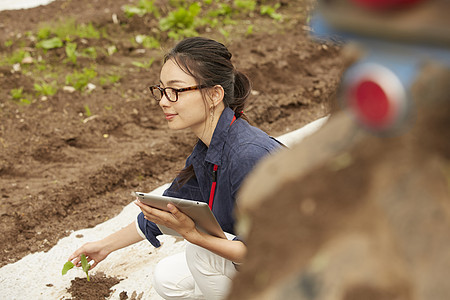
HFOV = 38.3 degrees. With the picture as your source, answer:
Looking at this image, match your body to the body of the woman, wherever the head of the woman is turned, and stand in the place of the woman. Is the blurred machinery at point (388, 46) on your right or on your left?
on your left

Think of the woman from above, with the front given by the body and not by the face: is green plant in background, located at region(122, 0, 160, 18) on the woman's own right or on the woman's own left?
on the woman's own right

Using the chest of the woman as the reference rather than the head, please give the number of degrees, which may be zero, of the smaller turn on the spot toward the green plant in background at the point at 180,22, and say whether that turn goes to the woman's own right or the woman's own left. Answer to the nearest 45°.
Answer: approximately 135° to the woman's own right

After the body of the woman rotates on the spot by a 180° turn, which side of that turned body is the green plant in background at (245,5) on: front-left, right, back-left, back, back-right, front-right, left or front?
front-left

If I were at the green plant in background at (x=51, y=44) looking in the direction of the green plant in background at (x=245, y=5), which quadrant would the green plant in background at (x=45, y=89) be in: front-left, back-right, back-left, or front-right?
back-right

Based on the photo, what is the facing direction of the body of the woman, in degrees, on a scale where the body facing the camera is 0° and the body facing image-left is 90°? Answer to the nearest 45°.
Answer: approximately 45°

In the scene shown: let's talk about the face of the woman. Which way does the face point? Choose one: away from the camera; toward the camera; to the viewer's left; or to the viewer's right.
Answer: to the viewer's left
